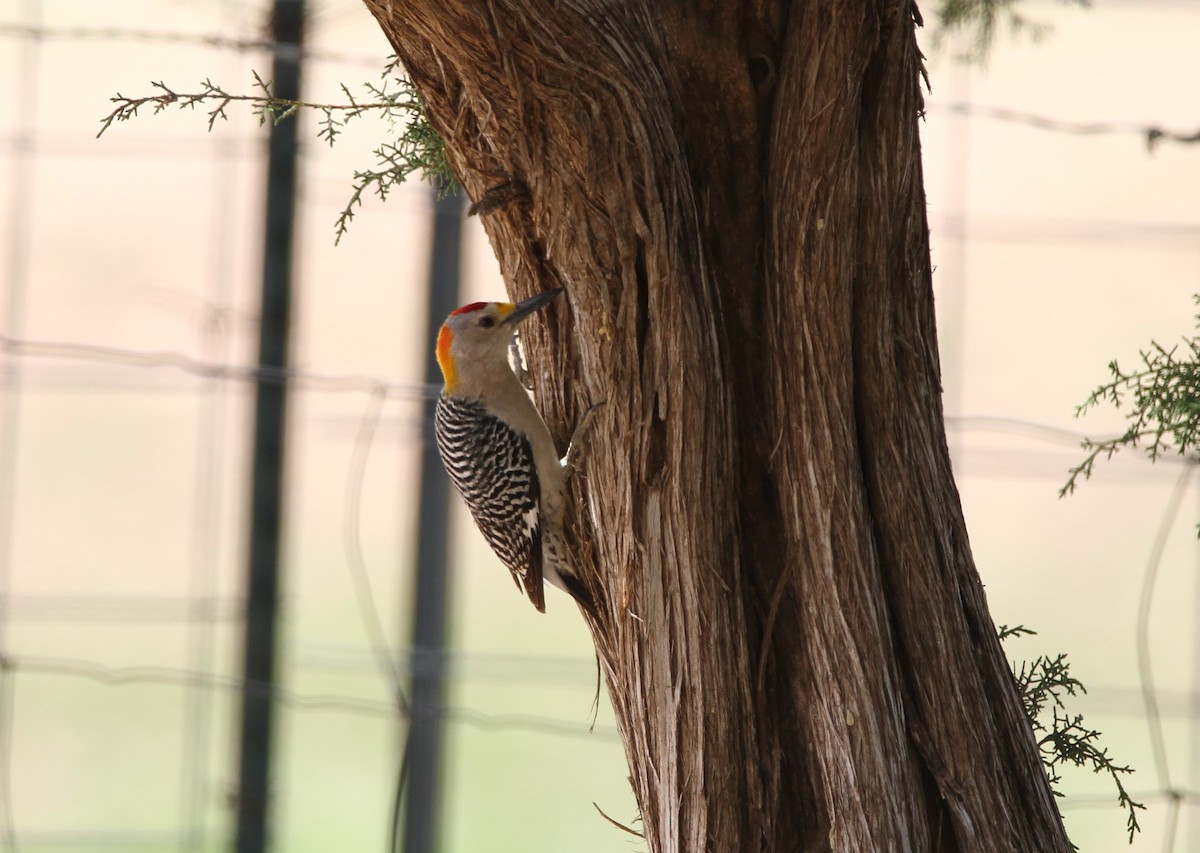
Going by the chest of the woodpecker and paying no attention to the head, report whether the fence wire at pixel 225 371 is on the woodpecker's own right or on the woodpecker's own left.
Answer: on the woodpecker's own left

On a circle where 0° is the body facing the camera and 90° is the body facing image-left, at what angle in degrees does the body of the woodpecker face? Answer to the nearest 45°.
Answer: approximately 270°
